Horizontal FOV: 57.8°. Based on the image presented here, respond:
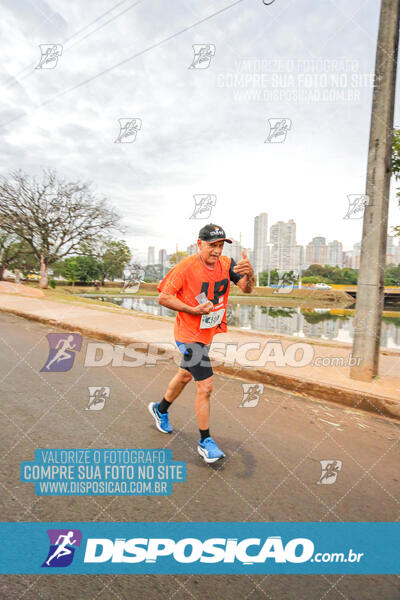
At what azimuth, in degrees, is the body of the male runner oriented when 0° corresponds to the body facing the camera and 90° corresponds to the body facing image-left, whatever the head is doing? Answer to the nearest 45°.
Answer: approximately 315°

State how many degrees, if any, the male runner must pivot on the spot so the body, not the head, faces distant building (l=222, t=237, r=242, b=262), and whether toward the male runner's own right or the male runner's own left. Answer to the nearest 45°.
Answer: approximately 135° to the male runner's own left

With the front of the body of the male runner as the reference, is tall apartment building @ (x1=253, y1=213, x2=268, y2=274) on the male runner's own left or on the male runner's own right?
on the male runner's own left

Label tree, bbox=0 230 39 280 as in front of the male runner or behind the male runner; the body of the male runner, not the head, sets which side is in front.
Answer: behind

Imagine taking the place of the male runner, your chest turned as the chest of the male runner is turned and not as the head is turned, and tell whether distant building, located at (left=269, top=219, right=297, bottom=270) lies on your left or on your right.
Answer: on your left
